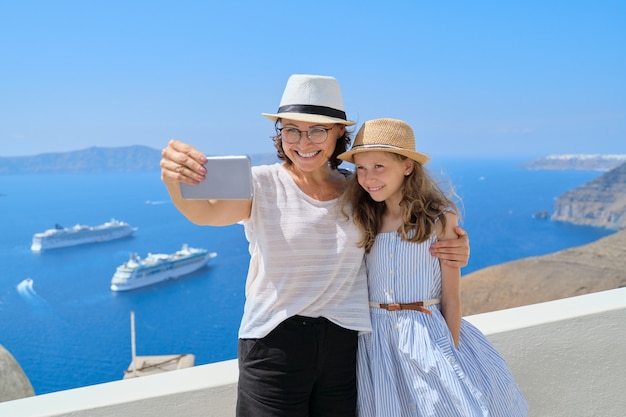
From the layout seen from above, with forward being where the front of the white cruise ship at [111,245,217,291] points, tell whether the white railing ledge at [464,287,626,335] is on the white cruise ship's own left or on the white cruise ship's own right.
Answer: on the white cruise ship's own right

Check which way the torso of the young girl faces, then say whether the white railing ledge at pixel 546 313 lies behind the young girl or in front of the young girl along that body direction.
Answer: behind

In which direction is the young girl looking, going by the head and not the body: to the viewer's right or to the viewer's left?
to the viewer's left
